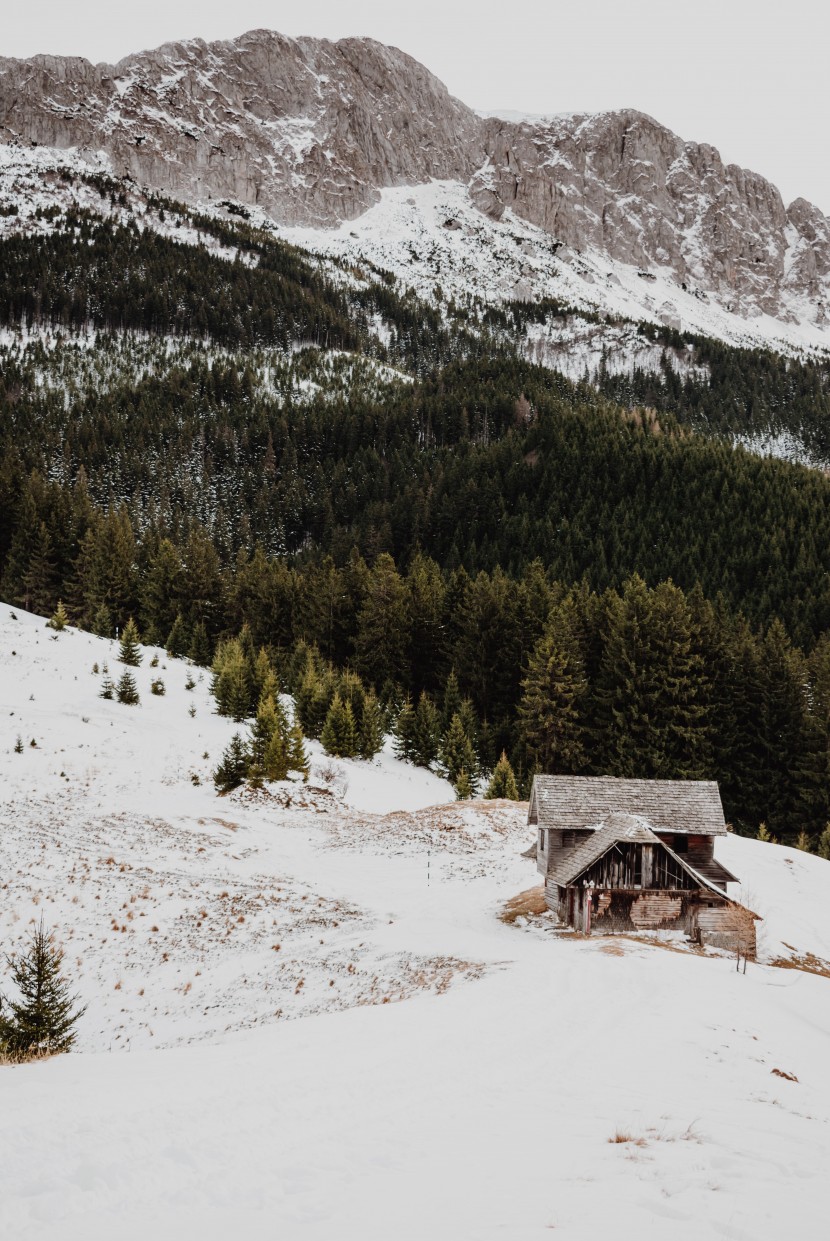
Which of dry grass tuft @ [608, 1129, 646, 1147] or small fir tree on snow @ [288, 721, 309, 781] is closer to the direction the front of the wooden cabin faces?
the dry grass tuft

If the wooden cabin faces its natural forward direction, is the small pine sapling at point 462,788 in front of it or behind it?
behind

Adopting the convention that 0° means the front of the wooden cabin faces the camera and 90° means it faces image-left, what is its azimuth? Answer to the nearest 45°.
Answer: approximately 0°

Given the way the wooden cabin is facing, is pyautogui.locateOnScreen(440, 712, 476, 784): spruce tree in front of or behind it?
behind
